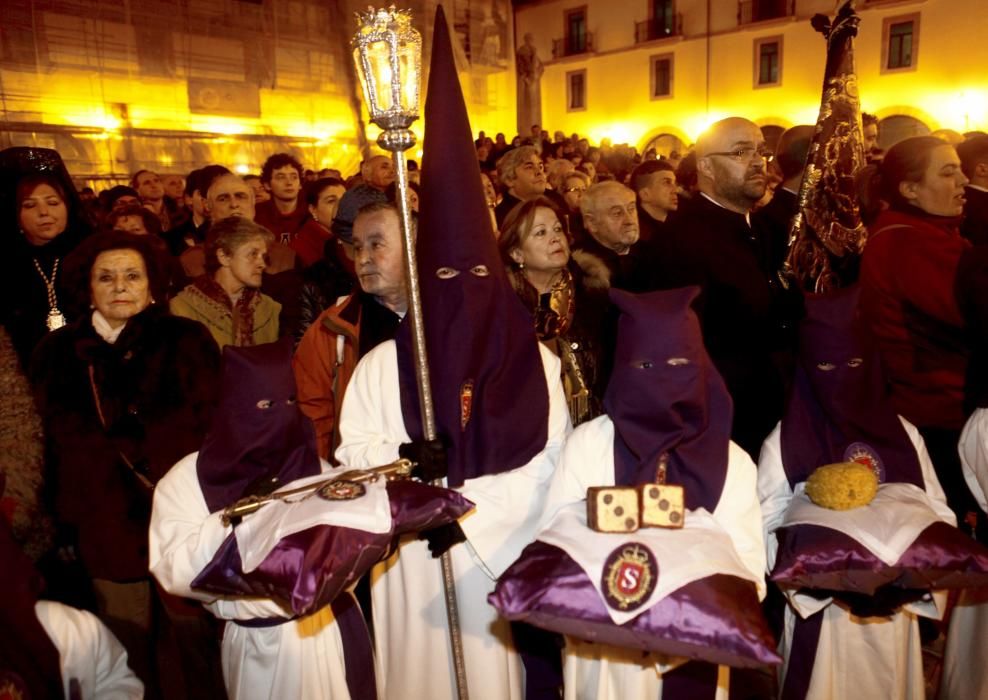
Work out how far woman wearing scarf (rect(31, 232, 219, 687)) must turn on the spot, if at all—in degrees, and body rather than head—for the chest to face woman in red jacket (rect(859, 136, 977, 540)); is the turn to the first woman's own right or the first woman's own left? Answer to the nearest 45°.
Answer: approximately 90° to the first woman's own left

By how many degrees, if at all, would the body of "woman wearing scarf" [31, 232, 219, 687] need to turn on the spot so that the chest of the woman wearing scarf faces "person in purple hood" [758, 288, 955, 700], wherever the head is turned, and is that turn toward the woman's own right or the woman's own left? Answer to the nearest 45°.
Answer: approximately 45° to the woman's own left

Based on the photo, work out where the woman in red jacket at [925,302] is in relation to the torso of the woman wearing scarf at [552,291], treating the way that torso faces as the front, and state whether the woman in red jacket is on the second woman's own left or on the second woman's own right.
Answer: on the second woman's own left

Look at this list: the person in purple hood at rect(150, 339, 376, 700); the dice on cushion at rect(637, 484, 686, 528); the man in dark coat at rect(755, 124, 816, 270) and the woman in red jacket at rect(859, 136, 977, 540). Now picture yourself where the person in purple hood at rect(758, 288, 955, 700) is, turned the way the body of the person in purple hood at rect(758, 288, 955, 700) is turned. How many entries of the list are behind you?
2

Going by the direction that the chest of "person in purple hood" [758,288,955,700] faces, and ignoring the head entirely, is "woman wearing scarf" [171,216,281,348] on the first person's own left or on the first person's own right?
on the first person's own right

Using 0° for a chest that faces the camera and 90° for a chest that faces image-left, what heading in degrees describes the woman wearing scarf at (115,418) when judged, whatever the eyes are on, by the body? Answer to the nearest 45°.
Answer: approximately 0°

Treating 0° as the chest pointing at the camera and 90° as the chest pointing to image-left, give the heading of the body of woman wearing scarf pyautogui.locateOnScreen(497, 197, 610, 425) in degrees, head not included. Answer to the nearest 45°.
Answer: approximately 315°

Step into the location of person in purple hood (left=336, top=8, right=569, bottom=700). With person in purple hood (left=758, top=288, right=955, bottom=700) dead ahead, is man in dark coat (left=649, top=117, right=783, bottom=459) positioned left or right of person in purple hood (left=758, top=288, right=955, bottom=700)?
left

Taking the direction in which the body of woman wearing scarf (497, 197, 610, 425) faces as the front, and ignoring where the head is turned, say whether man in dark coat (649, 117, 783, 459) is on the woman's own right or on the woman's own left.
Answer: on the woman's own left
